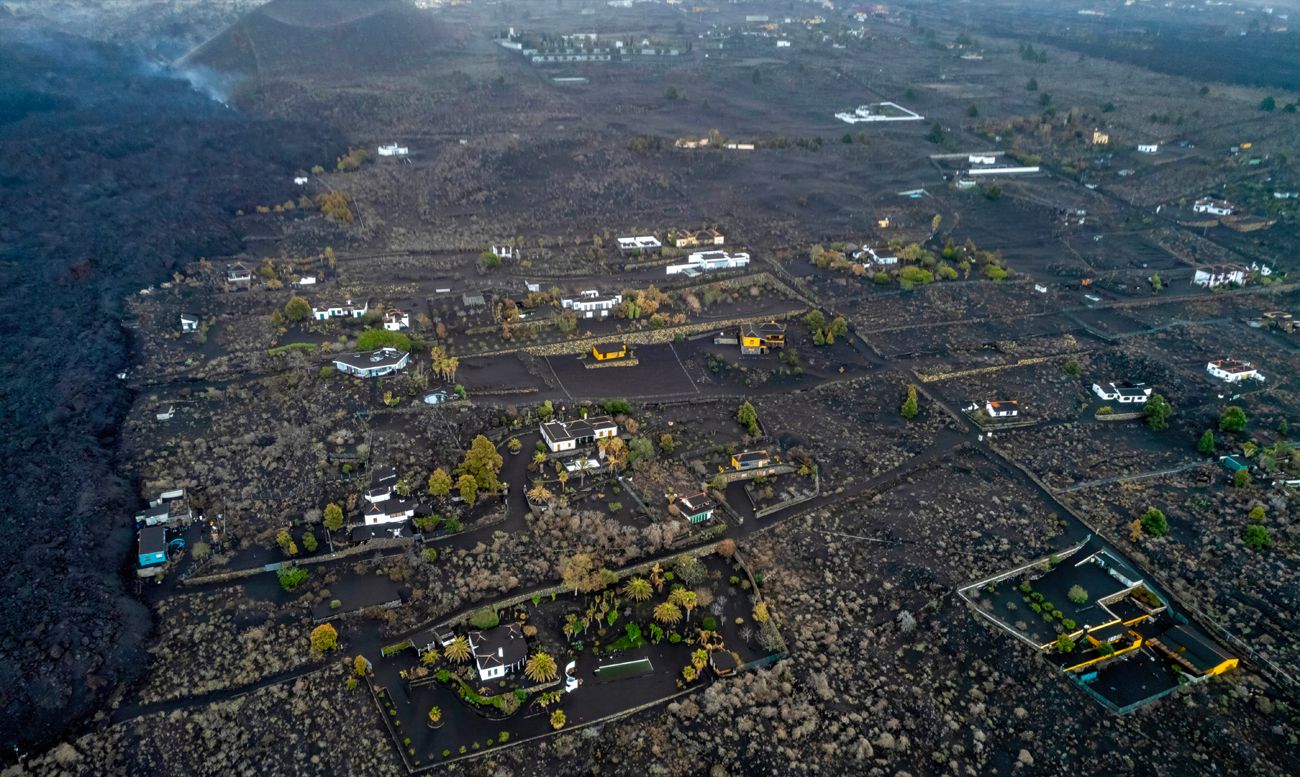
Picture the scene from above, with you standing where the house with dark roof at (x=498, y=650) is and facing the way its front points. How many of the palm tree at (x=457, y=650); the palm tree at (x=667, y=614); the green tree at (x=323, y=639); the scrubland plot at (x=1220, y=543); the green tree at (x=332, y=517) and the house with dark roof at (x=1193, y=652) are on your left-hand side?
3

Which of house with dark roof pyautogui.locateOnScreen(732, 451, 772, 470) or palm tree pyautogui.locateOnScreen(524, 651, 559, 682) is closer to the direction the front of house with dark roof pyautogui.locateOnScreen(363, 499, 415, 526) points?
the palm tree

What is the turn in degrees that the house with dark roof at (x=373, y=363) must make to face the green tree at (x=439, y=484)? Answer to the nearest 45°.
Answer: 0° — it already faces it

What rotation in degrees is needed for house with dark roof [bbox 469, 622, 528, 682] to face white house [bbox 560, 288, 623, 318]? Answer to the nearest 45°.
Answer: approximately 180°

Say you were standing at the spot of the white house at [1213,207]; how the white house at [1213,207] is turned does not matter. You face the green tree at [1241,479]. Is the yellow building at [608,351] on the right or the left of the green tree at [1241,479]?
right

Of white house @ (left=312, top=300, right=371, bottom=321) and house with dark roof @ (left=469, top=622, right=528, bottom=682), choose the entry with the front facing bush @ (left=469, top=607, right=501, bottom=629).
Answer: the white house

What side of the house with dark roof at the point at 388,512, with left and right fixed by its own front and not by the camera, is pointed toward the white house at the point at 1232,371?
left

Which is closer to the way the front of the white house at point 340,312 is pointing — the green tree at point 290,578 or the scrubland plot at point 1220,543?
the green tree

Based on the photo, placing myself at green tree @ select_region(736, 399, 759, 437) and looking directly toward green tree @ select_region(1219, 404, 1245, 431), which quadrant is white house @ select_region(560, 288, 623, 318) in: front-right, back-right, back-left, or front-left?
back-left

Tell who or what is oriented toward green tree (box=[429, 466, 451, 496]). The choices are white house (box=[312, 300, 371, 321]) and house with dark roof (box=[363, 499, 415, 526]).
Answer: the white house

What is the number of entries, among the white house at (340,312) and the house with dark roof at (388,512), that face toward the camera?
2

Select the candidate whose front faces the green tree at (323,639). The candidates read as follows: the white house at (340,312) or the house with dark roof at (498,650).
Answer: the white house

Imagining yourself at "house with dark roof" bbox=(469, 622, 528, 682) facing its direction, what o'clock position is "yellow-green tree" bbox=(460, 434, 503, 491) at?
The yellow-green tree is roughly at 6 o'clock from the house with dark roof.
